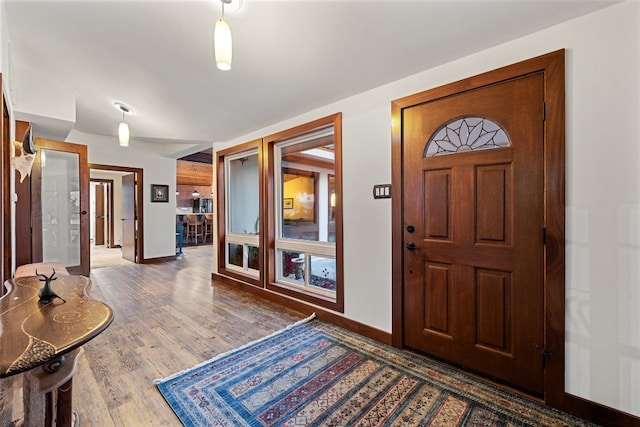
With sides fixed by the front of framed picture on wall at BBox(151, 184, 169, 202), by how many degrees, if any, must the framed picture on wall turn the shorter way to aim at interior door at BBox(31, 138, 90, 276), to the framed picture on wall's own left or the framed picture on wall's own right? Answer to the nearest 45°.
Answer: approximately 45° to the framed picture on wall's own right

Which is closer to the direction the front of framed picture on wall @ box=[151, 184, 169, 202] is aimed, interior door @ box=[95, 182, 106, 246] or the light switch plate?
the light switch plate

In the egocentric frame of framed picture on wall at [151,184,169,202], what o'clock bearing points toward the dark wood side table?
The dark wood side table is roughly at 12 o'clock from the framed picture on wall.

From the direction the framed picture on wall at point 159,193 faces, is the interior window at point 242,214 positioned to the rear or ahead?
ahead

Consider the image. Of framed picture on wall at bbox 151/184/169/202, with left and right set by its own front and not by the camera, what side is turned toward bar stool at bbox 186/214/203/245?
back

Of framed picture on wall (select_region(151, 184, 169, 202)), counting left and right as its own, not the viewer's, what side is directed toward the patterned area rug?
front

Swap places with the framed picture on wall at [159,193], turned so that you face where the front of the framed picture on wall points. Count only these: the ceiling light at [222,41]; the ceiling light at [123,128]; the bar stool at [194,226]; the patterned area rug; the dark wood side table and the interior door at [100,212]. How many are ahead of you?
4

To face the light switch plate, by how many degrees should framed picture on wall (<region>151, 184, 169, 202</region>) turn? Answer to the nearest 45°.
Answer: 0° — it already faces it

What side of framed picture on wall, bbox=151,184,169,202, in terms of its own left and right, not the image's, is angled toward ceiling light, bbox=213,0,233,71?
front

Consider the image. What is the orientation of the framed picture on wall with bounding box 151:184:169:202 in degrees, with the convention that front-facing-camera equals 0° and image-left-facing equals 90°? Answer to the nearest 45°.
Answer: approximately 0°

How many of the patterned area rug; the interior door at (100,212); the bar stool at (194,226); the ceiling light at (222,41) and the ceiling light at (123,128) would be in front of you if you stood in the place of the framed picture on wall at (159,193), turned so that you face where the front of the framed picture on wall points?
3
